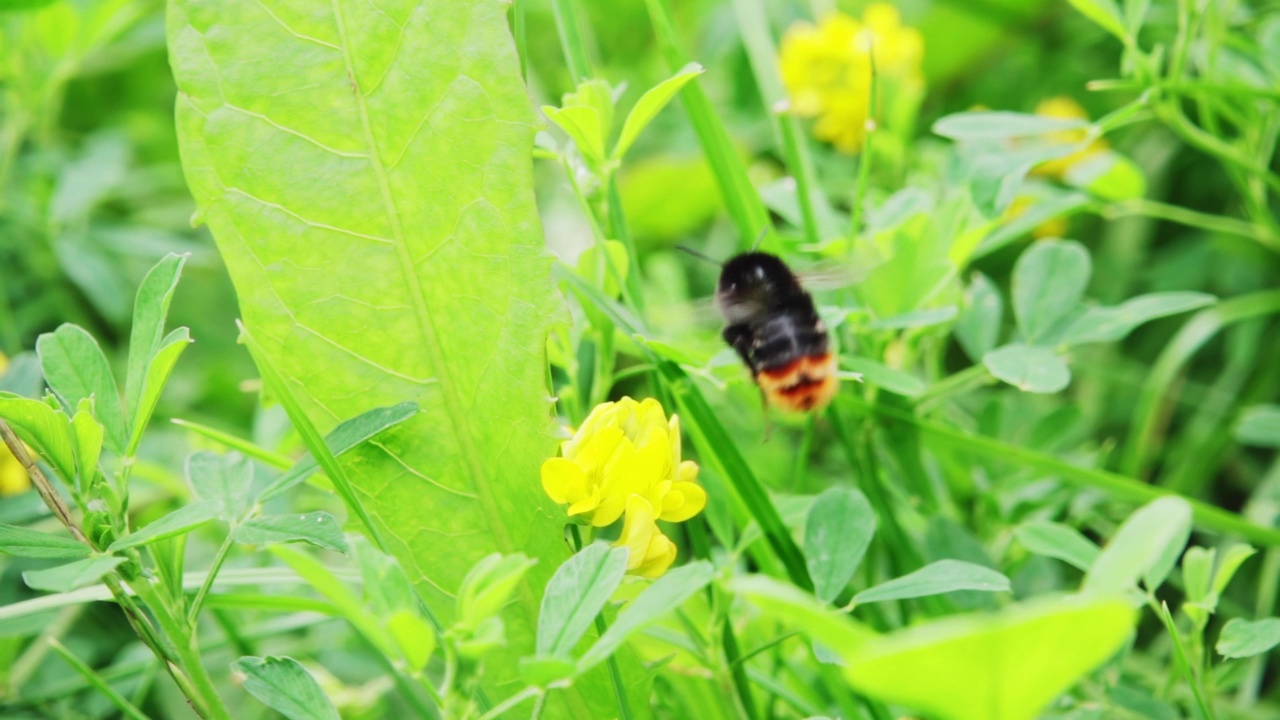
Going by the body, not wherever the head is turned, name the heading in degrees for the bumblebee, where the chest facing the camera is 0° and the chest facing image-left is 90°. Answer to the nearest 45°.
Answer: approximately 135°
